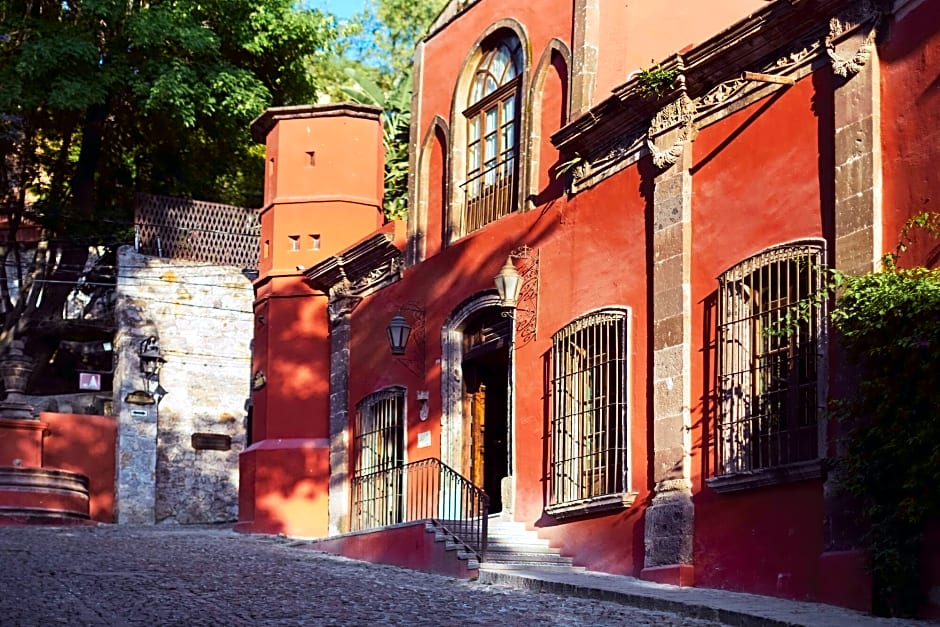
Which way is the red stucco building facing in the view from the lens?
facing the viewer and to the left of the viewer

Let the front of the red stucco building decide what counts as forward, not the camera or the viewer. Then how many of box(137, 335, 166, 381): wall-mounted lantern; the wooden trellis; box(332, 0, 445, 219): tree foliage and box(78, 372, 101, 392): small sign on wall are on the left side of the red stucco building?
0

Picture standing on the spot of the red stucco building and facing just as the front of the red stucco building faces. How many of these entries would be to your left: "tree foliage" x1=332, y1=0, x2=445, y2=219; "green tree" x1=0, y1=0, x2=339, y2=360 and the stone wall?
0

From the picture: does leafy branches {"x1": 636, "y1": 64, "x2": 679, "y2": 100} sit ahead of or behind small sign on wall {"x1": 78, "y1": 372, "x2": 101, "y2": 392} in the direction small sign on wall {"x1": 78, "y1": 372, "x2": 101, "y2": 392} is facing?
ahead

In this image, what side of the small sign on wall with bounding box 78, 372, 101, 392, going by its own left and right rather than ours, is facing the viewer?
front

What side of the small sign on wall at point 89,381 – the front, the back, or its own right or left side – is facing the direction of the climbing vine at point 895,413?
front

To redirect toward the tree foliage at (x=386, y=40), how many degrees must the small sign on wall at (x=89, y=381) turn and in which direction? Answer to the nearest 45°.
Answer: approximately 135° to its left

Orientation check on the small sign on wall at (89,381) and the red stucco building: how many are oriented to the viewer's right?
0

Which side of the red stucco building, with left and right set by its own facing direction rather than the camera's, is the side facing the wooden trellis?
right

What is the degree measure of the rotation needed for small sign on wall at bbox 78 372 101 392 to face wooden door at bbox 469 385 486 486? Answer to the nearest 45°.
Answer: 0° — it already faces it

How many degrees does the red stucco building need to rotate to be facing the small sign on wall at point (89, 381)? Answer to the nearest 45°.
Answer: approximately 90° to its right

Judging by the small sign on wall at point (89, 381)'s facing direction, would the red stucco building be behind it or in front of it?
in front

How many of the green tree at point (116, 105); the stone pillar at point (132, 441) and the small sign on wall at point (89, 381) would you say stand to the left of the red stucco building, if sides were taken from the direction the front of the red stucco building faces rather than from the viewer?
0

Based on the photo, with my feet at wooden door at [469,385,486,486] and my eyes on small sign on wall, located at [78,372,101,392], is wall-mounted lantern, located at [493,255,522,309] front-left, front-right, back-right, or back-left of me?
back-left

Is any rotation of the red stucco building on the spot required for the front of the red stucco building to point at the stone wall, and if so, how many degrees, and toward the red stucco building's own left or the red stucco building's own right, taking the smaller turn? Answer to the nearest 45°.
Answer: approximately 90° to the red stucco building's own right
